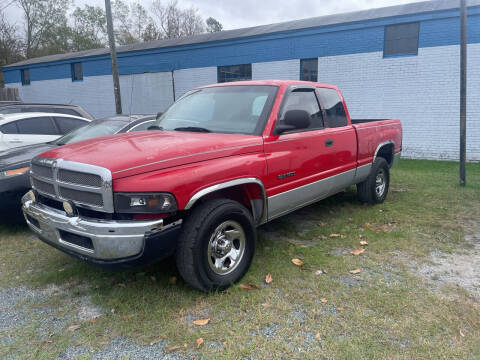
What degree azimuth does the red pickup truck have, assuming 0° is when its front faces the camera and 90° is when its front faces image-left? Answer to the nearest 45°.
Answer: approximately 45°

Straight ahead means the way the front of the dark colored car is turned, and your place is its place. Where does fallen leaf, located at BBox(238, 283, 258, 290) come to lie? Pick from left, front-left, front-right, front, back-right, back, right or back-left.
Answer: left

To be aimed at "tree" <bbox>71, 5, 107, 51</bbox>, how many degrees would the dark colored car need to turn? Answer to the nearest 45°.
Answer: approximately 135° to its right

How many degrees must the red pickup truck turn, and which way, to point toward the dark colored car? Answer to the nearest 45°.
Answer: approximately 90° to its right

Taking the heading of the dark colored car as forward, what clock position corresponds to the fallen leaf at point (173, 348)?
The fallen leaf is roughly at 10 o'clock from the dark colored car.

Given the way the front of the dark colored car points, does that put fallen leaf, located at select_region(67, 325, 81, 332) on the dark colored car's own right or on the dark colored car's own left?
on the dark colored car's own left

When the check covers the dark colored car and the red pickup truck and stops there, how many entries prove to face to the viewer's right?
0

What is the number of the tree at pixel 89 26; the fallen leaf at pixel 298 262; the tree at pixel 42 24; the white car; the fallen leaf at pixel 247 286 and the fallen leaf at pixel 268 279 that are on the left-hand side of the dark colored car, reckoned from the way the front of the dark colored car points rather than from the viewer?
3

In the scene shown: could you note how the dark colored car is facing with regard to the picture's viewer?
facing the viewer and to the left of the viewer

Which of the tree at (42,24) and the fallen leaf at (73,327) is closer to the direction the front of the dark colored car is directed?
the fallen leaf

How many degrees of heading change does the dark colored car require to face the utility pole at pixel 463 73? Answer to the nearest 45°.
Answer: approximately 135° to its left

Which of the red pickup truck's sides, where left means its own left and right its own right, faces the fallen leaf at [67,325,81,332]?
front
